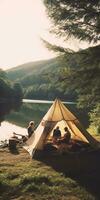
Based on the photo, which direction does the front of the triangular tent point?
toward the camera
